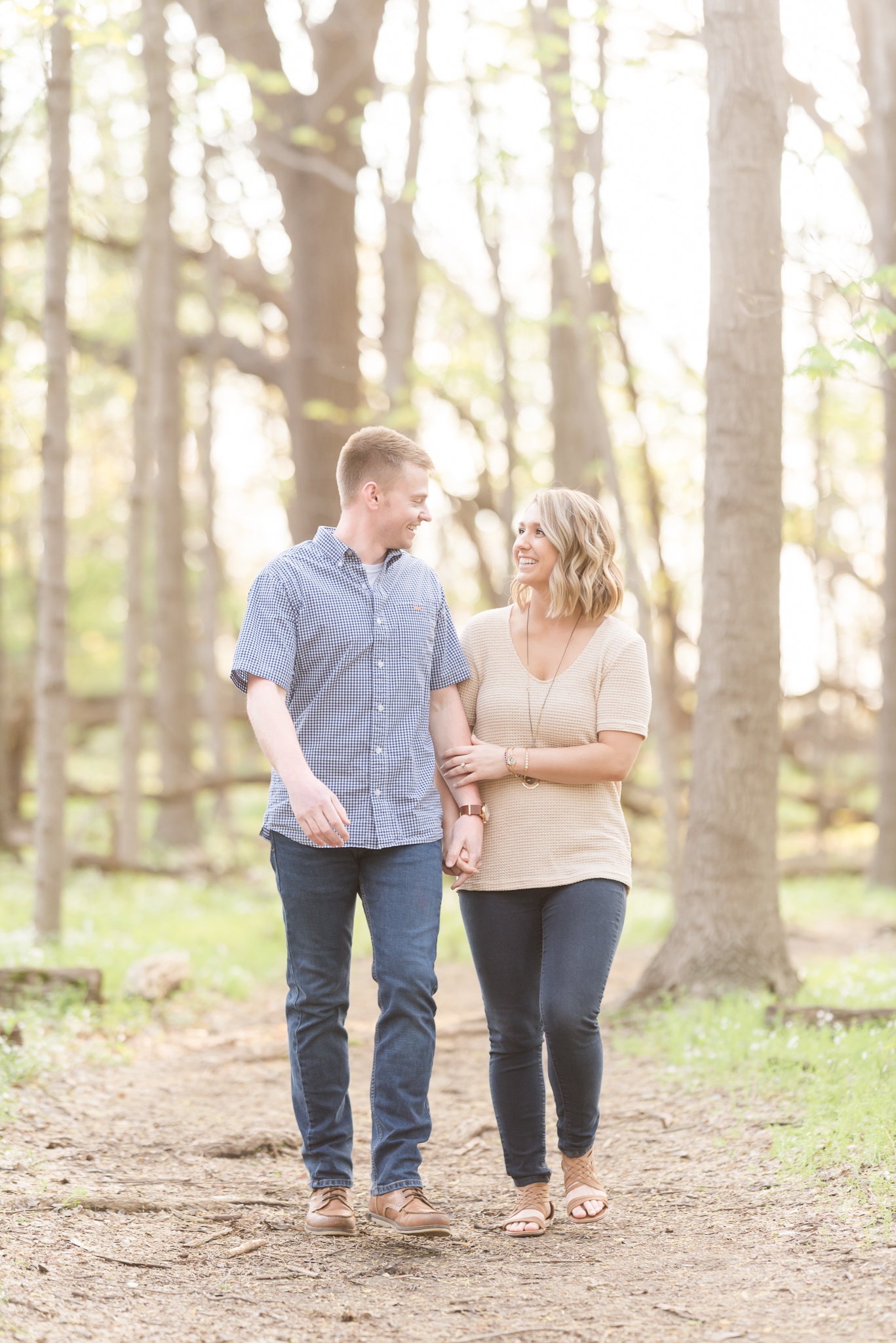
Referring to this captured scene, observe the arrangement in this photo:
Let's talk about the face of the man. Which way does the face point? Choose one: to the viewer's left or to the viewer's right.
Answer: to the viewer's right

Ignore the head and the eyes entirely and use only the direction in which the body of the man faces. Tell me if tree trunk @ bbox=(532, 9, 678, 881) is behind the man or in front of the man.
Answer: behind

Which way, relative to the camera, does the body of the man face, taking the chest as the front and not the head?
toward the camera

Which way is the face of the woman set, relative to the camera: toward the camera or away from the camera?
toward the camera

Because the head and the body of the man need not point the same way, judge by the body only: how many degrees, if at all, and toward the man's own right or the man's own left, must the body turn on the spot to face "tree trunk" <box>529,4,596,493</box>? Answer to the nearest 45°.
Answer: approximately 180°

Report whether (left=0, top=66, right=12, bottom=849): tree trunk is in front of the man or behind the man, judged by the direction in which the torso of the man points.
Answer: behind

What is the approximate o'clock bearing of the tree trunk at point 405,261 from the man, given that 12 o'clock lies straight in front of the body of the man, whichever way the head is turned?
The tree trunk is roughly at 6 o'clock from the man.

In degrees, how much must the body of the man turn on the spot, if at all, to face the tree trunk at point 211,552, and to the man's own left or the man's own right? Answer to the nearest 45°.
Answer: approximately 180°

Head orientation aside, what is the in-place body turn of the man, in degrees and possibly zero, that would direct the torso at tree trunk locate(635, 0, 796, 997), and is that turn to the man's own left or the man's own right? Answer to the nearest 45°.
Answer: approximately 135° to the man's own left
